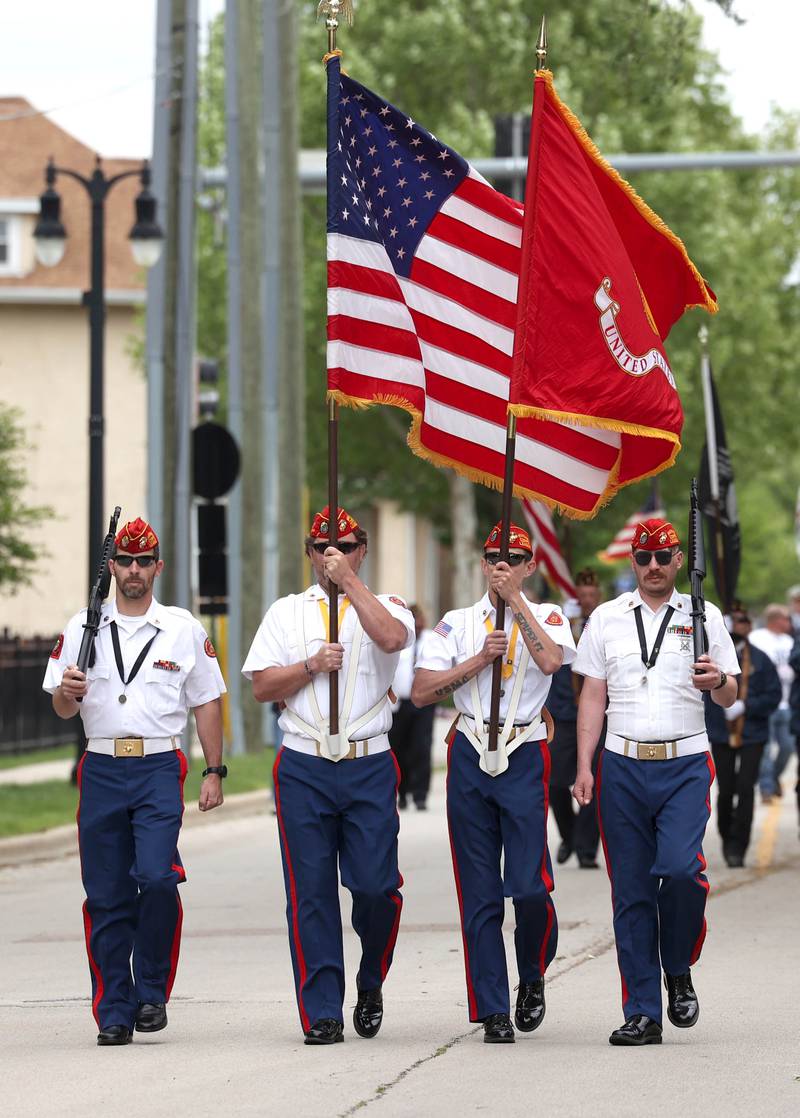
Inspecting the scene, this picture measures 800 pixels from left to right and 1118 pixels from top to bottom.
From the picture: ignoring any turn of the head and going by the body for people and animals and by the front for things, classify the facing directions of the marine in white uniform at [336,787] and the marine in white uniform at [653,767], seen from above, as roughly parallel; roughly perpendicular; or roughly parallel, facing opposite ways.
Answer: roughly parallel

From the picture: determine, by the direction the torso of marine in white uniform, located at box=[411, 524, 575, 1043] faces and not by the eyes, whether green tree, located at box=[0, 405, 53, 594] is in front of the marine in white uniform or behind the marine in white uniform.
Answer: behind

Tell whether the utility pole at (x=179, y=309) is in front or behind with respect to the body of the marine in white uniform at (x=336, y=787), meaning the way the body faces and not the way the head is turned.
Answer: behind

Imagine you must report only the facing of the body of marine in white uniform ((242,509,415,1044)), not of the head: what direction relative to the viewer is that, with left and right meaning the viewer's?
facing the viewer

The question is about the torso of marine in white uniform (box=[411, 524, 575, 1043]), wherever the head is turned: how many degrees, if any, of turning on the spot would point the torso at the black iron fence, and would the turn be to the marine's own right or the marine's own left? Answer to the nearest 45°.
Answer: approximately 180°

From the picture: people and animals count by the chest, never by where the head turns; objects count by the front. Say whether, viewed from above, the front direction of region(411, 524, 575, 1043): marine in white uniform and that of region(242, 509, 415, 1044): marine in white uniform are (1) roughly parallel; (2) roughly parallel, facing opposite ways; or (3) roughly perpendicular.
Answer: roughly parallel

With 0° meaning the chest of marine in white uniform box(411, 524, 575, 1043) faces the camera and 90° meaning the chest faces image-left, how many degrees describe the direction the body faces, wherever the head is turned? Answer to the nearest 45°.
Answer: approximately 0°

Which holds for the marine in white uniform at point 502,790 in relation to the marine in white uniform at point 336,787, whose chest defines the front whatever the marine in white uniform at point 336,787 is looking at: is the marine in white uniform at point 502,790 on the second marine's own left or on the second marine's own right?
on the second marine's own left

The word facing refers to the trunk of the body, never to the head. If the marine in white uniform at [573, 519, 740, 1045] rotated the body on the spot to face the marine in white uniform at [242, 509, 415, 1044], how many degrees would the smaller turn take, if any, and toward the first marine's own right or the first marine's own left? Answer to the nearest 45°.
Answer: approximately 90° to the first marine's own right

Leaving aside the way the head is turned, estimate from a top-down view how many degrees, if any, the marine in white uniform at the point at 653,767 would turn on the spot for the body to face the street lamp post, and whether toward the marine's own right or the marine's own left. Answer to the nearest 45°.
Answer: approximately 135° to the marine's own right

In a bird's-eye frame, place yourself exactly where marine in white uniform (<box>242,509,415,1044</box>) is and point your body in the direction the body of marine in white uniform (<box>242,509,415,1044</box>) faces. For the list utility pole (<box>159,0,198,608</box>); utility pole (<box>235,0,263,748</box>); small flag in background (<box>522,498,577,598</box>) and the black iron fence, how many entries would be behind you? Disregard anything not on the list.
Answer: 4

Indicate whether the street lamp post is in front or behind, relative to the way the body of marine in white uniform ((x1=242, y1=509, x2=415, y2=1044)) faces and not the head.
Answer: behind

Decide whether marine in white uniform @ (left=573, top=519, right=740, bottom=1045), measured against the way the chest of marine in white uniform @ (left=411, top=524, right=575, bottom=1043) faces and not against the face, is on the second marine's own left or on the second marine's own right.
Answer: on the second marine's own left
